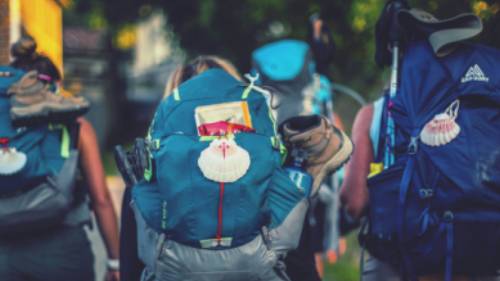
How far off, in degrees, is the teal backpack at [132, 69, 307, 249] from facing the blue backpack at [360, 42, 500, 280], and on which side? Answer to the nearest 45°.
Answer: approximately 90° to its left

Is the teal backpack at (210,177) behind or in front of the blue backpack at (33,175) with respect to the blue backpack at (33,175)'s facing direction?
in front

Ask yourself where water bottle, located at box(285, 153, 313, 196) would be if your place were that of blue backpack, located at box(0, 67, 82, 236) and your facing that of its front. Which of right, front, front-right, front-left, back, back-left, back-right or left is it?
front-left

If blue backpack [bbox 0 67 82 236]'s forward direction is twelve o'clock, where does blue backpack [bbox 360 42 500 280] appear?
blue backpack [bbox 360 42 500 280] is roughly at 10 o'clock from blue backpack [bbox 0 67 82 236].

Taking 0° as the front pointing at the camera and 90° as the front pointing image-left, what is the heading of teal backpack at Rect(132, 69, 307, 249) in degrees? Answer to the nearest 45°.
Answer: approximately 0°
